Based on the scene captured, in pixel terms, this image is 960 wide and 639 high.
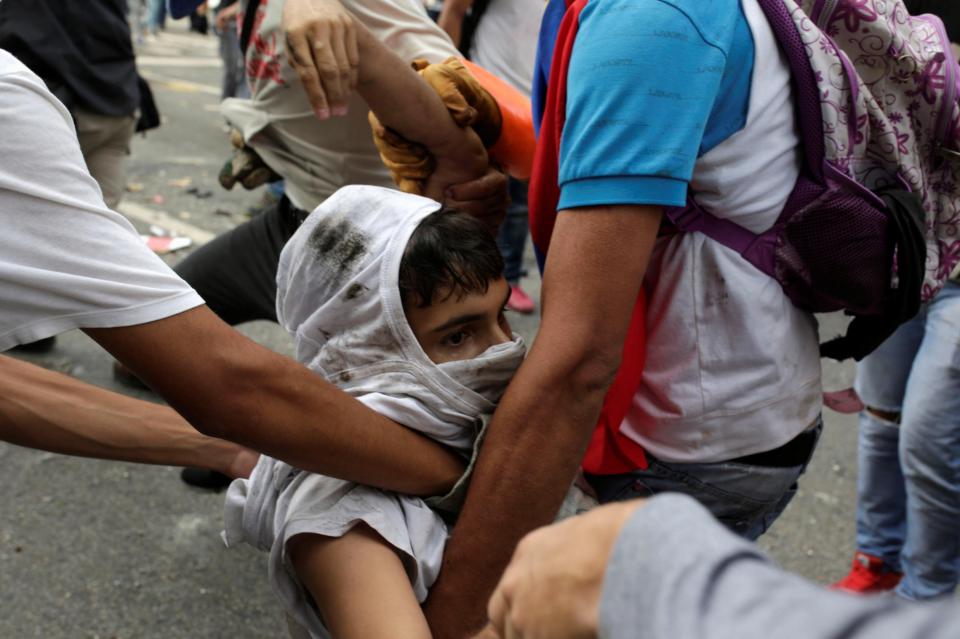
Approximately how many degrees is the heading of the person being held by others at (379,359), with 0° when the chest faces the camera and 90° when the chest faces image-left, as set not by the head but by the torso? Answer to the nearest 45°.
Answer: approximately 315°

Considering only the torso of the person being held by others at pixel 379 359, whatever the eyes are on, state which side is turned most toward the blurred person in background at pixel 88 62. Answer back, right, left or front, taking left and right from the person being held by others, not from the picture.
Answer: back
